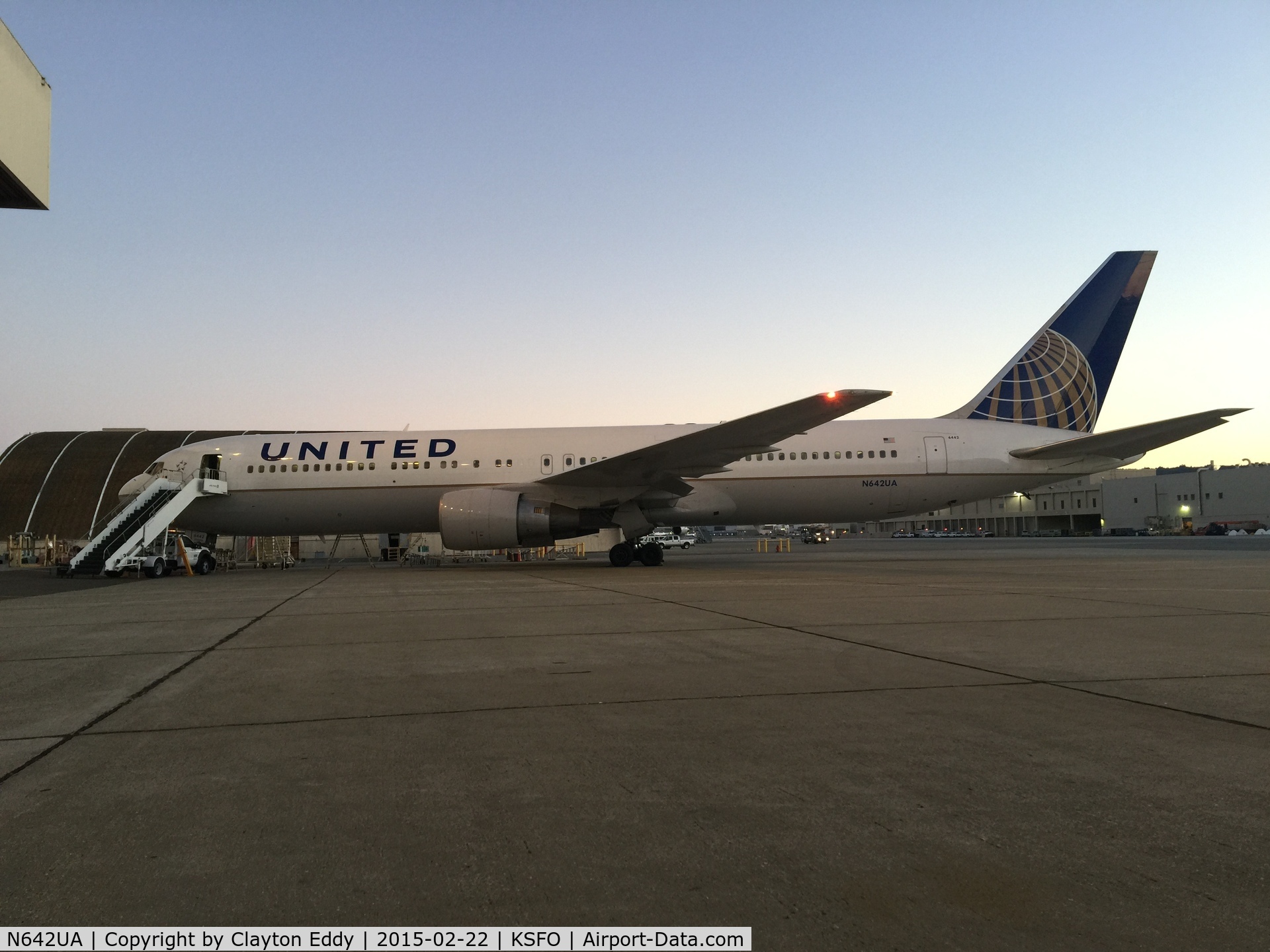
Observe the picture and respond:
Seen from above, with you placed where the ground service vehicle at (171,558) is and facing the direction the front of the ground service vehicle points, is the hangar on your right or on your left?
on your left

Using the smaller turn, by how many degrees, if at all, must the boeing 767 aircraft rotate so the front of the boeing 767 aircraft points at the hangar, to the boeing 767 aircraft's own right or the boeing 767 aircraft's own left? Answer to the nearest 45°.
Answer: approximately 45° to the boeing 767 aircraft's own right

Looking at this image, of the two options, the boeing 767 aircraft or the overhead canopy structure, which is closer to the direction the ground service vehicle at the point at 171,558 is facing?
the boeing 767 aircraft

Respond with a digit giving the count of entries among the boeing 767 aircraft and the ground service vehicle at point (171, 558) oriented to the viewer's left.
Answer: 1

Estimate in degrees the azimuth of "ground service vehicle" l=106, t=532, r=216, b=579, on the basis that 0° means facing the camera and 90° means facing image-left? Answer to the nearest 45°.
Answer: approximately 225°

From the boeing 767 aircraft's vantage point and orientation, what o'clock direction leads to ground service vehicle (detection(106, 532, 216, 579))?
The ground service vehicle is roughly at 12 o'clock from the boeing 767 aircraft.

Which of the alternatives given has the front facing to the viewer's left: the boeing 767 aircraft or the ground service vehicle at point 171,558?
the boeing 767 aircraft

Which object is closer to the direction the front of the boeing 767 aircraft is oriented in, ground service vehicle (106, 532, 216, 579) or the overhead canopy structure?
the ground service vehicle

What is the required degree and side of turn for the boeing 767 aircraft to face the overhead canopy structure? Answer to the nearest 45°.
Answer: approximately 45° to its left

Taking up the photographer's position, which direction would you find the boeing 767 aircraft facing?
facing to the left of the viewer

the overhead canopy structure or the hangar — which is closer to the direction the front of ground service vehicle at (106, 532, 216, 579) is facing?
the hangar

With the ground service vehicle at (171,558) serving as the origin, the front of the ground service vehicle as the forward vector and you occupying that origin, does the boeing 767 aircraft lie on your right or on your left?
on your right
